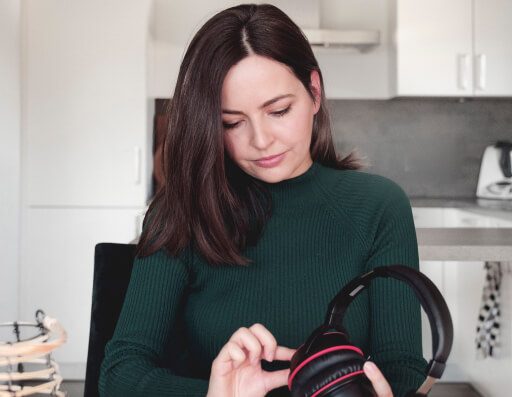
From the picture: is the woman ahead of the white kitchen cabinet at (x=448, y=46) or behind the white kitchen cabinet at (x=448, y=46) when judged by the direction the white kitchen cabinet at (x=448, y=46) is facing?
ahead

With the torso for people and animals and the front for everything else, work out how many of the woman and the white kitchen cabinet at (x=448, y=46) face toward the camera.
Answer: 2

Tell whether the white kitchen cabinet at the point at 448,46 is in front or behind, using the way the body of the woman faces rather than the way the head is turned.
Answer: behind

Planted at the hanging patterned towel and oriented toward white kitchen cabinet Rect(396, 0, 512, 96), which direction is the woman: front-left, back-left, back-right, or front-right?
back-left

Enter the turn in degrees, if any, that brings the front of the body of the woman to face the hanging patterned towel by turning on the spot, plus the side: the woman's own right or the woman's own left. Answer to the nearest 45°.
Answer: approximately 135° to the woman's own left

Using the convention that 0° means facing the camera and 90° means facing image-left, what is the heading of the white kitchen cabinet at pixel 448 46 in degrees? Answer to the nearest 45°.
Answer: approximately 0°
